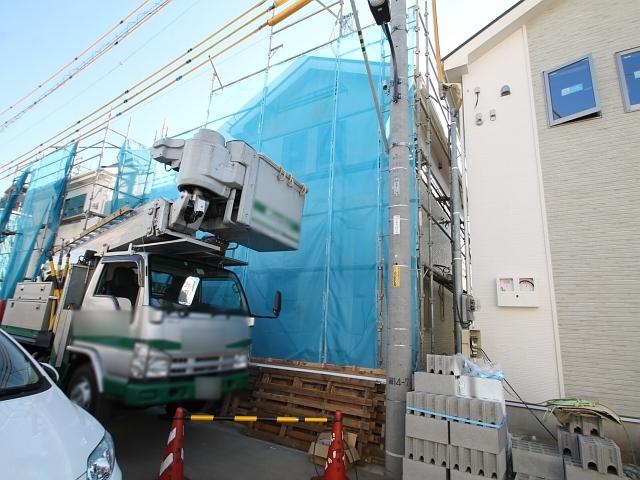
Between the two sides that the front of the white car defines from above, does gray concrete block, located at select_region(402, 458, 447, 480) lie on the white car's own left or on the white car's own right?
on the white car's own left

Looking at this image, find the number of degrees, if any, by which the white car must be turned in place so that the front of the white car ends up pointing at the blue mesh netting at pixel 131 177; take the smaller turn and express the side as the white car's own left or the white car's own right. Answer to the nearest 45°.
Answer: approximately 135° to the white car's own left

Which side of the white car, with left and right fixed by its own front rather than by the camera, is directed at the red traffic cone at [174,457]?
left

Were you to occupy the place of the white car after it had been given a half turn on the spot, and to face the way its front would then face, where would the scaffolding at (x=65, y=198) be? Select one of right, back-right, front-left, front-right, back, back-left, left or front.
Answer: front-right

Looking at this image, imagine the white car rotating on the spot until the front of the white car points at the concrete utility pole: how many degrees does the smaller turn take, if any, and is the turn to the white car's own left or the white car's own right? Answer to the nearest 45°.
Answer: approximately 45° to the white car's own left

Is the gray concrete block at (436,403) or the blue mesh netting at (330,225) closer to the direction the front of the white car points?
the gray concrete block

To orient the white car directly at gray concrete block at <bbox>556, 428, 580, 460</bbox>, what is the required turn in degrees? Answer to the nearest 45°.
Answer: approximately 45° to its left

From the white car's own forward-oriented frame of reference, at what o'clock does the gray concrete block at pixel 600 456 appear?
The gray concrete block is roughly at 11 o'clock from the white car.

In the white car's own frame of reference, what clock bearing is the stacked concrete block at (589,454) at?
The stacked concrete block is roughly at 11 o'clock from the white car.

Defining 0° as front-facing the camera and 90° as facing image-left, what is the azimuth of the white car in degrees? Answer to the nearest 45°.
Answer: approximately 315°

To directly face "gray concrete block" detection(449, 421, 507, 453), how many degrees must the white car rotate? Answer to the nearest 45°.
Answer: approximately 45° to its left

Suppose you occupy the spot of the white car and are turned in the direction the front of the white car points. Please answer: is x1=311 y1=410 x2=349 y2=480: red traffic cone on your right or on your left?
on your left

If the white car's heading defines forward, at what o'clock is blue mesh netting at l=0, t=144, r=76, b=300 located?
The blue mesh netting is roughly at 7 o'clock from the white car.
